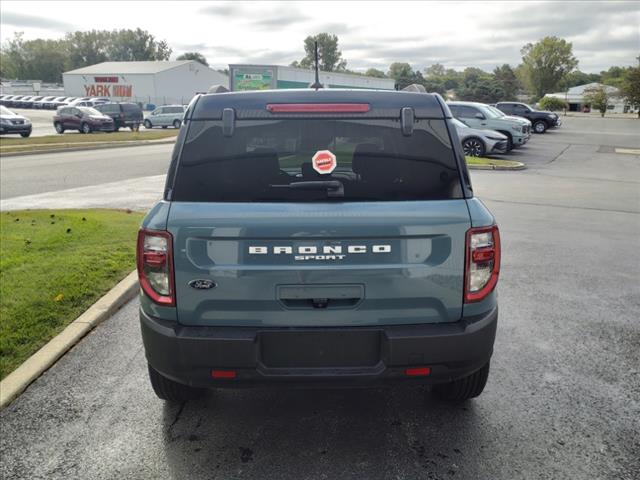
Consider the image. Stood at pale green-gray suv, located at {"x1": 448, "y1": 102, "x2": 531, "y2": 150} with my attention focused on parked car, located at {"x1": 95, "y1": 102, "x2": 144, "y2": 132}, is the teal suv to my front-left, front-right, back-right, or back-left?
back-left

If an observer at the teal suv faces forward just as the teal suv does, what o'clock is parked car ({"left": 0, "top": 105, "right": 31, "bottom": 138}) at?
The parked car is roughly at 11 o'clock from the teal suv.

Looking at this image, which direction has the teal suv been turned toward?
away from the camera

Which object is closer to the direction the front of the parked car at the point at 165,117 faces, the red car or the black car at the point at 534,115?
the red car

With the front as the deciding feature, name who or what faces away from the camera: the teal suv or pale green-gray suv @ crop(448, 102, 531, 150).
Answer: the teal suv
